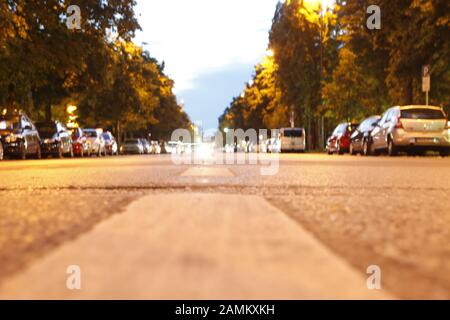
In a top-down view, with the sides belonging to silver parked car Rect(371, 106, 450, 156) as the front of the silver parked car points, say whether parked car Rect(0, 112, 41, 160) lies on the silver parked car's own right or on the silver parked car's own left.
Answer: on the silver parked car's own left

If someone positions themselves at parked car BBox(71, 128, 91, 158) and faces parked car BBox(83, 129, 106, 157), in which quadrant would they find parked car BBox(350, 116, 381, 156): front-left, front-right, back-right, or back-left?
back-right

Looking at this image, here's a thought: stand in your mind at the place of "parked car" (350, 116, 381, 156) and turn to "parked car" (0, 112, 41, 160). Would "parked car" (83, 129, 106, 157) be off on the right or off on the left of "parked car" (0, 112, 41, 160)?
right

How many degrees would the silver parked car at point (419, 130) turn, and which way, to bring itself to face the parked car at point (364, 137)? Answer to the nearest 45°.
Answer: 0° — it already faces it

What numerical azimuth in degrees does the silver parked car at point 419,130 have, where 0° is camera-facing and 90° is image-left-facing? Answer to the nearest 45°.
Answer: approximately 135°
